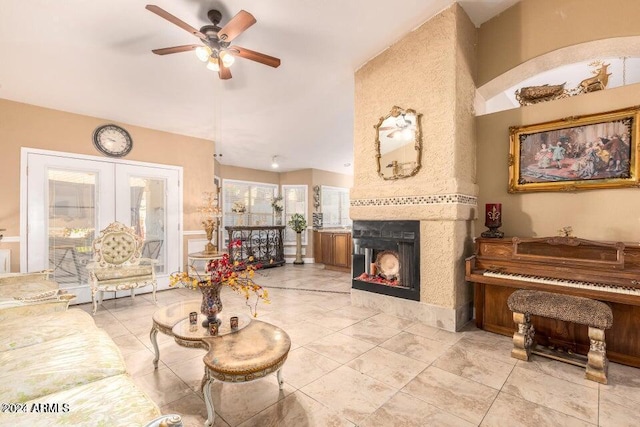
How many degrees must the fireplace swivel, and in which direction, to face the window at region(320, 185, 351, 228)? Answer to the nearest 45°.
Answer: approximately 135° to its right

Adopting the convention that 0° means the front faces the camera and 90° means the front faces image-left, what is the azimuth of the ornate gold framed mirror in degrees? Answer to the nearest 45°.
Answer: approximately 45°

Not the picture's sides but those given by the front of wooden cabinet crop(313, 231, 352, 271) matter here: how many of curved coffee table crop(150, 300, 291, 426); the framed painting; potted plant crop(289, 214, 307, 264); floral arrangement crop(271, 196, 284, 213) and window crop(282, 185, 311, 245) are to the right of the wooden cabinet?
3

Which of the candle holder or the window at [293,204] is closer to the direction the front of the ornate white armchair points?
the candle holder

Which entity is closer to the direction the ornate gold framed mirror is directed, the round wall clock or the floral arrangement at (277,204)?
the round wall clock

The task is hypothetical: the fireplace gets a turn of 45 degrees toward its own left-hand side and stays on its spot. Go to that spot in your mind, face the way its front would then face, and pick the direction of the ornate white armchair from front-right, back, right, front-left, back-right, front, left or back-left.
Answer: right

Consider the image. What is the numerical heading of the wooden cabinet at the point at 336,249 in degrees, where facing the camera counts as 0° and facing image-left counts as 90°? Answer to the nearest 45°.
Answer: approximately 45°

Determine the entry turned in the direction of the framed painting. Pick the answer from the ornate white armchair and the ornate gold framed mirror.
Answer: the ornate white armchair

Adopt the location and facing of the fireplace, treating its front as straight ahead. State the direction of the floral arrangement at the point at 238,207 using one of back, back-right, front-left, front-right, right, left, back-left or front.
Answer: right

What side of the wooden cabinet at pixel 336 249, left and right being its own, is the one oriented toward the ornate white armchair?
front

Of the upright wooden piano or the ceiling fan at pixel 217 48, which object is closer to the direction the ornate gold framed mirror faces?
the ceiling fan

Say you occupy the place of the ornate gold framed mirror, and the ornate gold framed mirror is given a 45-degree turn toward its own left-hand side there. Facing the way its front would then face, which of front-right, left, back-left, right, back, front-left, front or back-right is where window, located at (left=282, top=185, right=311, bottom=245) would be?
back-right

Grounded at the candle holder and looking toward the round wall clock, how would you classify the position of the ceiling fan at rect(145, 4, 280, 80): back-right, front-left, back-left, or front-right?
front-left

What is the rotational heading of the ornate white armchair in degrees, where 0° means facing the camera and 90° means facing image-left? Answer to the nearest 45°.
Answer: approximately 315°

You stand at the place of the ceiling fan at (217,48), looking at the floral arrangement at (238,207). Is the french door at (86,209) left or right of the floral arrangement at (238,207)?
left

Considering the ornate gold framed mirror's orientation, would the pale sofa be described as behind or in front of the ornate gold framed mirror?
in front

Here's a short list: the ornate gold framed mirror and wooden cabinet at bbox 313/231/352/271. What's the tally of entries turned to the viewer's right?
0

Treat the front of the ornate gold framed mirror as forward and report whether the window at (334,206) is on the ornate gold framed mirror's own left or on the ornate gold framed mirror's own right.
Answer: on the ornate gold framed mirror's own right

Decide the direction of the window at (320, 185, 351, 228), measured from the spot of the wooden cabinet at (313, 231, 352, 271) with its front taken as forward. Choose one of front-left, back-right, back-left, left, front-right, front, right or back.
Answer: back-right

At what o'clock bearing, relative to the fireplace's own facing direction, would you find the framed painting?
The framed painting is roughly at 8 o'clock from the fireplace.
